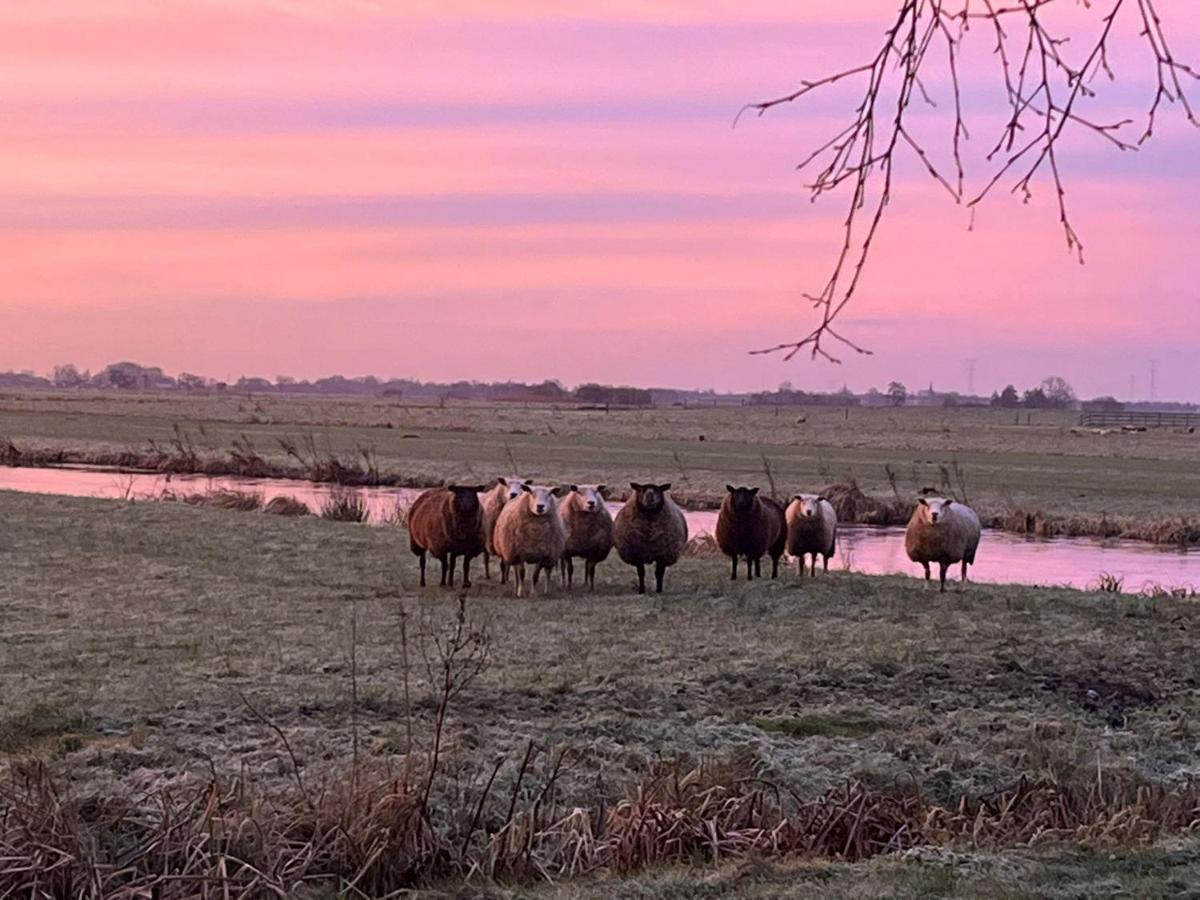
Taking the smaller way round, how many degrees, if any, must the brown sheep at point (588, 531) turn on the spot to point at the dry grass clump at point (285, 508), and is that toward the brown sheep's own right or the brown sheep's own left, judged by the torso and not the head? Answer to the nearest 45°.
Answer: approximately 135° to the brown sheep's own right

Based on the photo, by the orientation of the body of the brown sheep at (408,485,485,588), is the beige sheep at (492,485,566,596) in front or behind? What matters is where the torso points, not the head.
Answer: in front

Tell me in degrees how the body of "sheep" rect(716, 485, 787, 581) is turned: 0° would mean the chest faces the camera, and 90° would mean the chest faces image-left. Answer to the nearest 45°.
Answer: approximately 45°

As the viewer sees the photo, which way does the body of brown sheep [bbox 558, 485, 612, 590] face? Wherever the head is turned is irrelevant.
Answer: toward the camera

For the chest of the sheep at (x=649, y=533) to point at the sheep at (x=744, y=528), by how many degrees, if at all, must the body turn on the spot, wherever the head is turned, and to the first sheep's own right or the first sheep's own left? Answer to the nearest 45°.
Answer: approximately 135° to the first sheep's own left

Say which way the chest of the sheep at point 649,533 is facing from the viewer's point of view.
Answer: toward the camera

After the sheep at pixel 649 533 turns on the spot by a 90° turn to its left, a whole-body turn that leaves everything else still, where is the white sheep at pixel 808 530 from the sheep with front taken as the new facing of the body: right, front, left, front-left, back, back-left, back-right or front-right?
front-left

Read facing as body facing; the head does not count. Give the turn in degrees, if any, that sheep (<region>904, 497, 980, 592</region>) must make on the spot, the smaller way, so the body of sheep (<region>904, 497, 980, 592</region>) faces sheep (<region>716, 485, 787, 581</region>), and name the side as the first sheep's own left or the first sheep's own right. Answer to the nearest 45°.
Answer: approximately 45° to the first sheep's own right

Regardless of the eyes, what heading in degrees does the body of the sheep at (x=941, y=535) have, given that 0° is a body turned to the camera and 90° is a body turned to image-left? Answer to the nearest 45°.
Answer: approximately 45°

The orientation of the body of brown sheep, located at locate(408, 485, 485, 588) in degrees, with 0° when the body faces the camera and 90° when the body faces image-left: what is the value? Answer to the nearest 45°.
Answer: approximately 315°

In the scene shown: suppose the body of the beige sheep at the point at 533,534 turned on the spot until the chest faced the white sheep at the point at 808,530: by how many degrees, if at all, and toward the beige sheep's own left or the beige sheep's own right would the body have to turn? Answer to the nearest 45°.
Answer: approximately 135° to the beige sheep's own left
